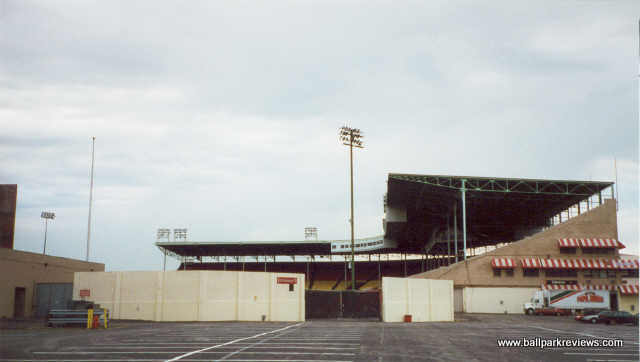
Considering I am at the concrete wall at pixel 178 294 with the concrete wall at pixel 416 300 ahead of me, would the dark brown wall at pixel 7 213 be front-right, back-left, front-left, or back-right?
back-left

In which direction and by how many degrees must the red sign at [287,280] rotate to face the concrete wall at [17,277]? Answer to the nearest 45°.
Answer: approximately 90° to its right

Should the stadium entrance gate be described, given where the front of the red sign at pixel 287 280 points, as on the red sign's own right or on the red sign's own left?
on the red sign's own left

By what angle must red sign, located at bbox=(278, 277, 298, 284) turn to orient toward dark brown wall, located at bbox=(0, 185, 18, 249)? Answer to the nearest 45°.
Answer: approximately 90° to its right

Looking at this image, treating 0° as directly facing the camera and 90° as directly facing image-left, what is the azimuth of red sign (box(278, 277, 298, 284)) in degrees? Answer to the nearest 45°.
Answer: approximately 0°
